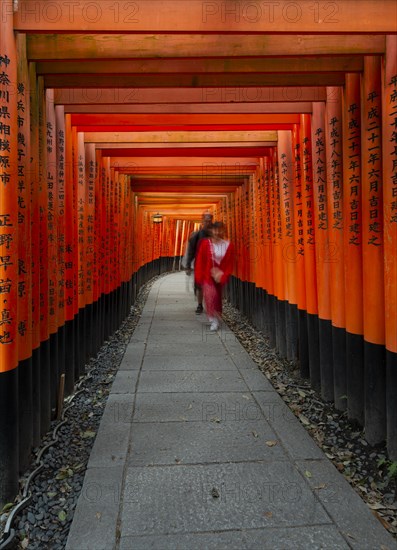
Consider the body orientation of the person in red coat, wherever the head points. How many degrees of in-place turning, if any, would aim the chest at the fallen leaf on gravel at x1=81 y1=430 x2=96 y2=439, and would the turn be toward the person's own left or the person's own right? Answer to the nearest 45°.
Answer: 0° — they already face it

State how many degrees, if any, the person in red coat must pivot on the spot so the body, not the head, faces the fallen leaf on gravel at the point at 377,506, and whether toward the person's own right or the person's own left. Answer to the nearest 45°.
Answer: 0° — they already face it

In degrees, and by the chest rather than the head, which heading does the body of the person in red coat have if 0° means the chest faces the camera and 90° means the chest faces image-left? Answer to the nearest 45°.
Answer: approximately 0°

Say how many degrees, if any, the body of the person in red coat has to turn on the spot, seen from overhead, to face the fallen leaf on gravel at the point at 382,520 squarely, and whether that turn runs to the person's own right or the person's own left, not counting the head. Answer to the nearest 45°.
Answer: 0° — they already face it
